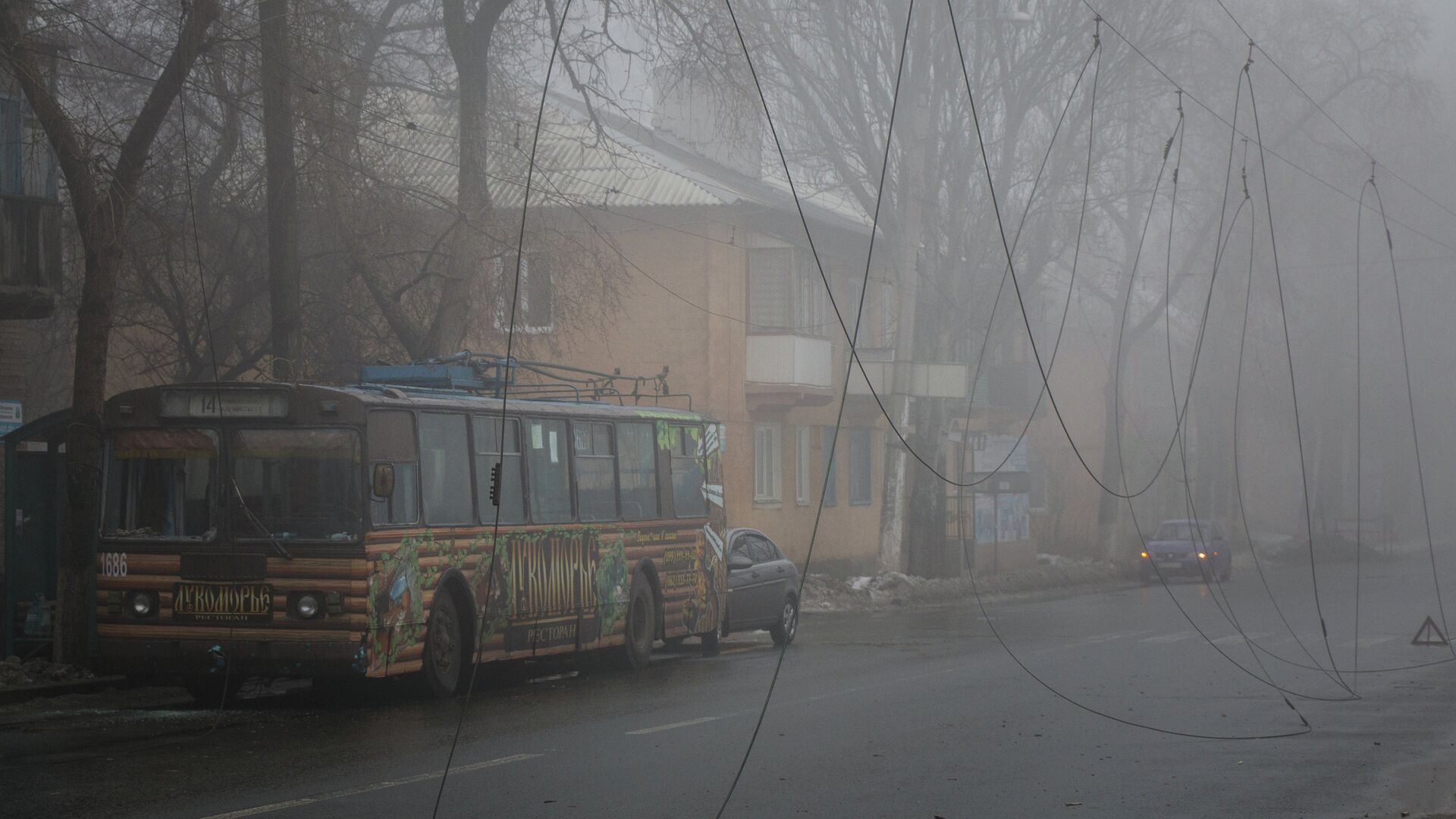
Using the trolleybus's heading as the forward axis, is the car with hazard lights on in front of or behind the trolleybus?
behind

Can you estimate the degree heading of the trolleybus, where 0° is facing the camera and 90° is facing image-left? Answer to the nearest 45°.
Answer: approximately 45°

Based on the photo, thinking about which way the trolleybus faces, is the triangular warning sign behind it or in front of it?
behind

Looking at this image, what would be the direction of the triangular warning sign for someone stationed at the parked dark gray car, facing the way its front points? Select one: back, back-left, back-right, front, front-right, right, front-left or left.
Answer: back-left

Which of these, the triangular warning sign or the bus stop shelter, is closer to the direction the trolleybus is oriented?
the bus stop shelter

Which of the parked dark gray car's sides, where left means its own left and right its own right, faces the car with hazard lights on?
back
